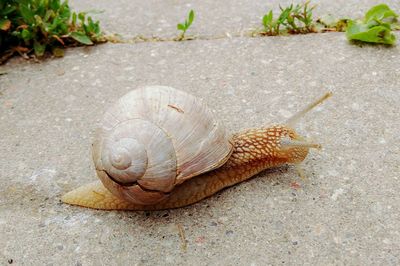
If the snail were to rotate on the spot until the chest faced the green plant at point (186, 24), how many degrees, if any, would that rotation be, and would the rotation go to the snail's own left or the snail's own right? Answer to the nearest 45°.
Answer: approximately 90° to the snail's own left

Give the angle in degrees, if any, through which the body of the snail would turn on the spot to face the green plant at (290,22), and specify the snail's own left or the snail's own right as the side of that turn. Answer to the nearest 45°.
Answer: approximately 45° to the snail's own left

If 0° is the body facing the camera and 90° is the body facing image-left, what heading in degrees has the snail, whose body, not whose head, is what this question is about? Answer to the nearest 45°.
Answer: approximately 270°
